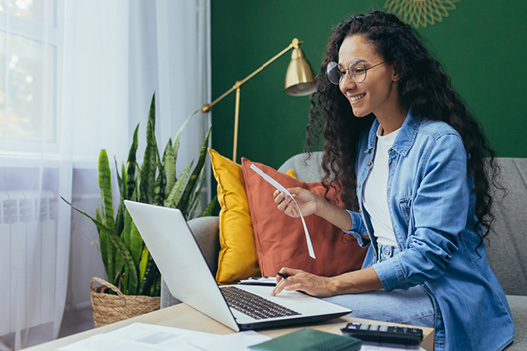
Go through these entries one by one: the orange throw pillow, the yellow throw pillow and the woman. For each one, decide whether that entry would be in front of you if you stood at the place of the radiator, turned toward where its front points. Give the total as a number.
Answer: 3

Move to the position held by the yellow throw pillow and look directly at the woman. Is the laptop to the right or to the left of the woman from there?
right

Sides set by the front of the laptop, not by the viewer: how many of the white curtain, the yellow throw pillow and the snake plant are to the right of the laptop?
0

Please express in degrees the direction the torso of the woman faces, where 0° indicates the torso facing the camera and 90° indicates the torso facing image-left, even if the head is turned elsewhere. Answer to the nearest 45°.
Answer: approximately 45°

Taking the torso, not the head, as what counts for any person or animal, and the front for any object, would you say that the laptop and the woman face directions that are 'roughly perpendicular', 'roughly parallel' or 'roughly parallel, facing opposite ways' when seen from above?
roughly parallel, facing opposite ways

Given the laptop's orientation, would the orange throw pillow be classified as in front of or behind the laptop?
in front

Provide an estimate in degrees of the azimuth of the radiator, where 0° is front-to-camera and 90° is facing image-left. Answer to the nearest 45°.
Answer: approximately 315°

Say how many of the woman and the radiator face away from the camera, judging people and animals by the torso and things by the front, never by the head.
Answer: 0

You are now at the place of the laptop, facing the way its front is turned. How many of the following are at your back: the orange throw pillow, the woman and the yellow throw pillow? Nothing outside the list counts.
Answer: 0

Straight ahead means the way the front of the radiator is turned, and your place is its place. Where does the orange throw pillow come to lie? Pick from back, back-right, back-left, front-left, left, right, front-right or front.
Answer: front

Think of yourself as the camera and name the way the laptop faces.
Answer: facing away from the viewer and to the right of the viewer

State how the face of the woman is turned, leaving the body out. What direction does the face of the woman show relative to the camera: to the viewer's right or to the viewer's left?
to the viewer's left

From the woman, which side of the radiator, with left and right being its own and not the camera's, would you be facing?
front

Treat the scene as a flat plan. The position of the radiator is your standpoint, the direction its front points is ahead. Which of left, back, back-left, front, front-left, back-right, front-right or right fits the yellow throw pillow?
front
